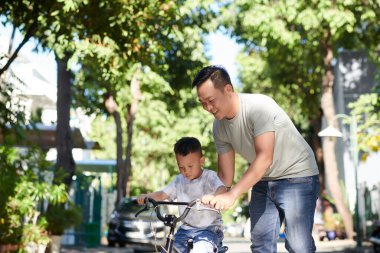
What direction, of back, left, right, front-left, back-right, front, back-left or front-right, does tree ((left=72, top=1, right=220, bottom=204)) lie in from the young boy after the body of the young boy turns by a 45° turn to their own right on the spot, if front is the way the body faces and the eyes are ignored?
right

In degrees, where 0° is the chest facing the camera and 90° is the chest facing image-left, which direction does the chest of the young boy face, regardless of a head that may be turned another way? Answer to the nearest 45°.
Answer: approximately 45°

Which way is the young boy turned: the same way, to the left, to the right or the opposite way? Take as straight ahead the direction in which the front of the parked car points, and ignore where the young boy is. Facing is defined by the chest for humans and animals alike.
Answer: the same way

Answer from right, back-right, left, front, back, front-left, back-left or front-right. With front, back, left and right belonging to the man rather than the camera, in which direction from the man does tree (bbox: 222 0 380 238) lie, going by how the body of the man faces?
back-right

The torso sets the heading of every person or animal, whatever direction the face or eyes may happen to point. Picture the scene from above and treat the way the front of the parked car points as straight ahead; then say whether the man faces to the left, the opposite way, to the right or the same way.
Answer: to the right

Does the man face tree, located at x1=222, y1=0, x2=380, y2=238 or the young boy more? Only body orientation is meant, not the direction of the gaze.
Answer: the young boy

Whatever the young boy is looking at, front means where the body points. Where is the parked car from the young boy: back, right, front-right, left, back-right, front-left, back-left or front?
back-right

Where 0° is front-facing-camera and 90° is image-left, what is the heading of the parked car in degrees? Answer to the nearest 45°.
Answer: approximately 315°
